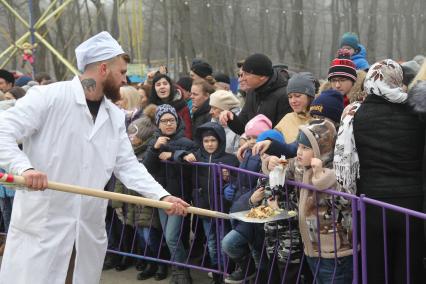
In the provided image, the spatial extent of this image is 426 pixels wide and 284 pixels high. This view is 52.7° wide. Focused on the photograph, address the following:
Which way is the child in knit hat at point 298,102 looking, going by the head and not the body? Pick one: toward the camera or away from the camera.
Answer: toward the camera

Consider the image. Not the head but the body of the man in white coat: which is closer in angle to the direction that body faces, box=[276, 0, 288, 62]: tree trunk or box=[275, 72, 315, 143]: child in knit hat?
the child in knit hat

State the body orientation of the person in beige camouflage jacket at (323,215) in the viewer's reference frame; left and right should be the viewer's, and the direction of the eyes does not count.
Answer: facing to the left of the viewer

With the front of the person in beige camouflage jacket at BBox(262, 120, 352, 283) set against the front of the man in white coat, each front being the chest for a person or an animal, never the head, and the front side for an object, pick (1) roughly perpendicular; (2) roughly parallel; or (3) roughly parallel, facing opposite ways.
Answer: roughly parallel, facing opposite ways

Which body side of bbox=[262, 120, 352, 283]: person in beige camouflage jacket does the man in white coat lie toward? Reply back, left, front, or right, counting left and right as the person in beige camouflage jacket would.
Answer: front

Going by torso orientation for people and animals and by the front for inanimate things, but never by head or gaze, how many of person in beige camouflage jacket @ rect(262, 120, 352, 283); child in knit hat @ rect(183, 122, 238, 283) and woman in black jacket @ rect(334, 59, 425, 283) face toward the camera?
1

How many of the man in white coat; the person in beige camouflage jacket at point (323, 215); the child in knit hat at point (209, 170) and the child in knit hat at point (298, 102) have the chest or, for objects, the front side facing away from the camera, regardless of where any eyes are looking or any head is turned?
0

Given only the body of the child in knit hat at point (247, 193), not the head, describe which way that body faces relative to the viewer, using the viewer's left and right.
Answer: facing the viewer and to the left of the viewer

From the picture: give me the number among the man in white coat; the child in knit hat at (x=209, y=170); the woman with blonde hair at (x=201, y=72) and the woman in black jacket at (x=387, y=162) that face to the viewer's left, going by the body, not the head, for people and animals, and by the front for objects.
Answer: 1

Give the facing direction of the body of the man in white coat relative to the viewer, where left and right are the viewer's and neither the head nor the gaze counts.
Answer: facing the viewer and to the right of the viewer

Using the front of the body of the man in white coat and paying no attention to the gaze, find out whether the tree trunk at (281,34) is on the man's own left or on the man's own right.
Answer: on the man's own left

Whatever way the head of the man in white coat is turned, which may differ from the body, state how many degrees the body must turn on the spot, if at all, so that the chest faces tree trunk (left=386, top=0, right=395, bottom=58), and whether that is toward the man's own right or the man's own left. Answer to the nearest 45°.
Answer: approximately 90° to the man's own left

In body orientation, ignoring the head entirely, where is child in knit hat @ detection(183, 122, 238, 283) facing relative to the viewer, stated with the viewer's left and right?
facing the viewer
